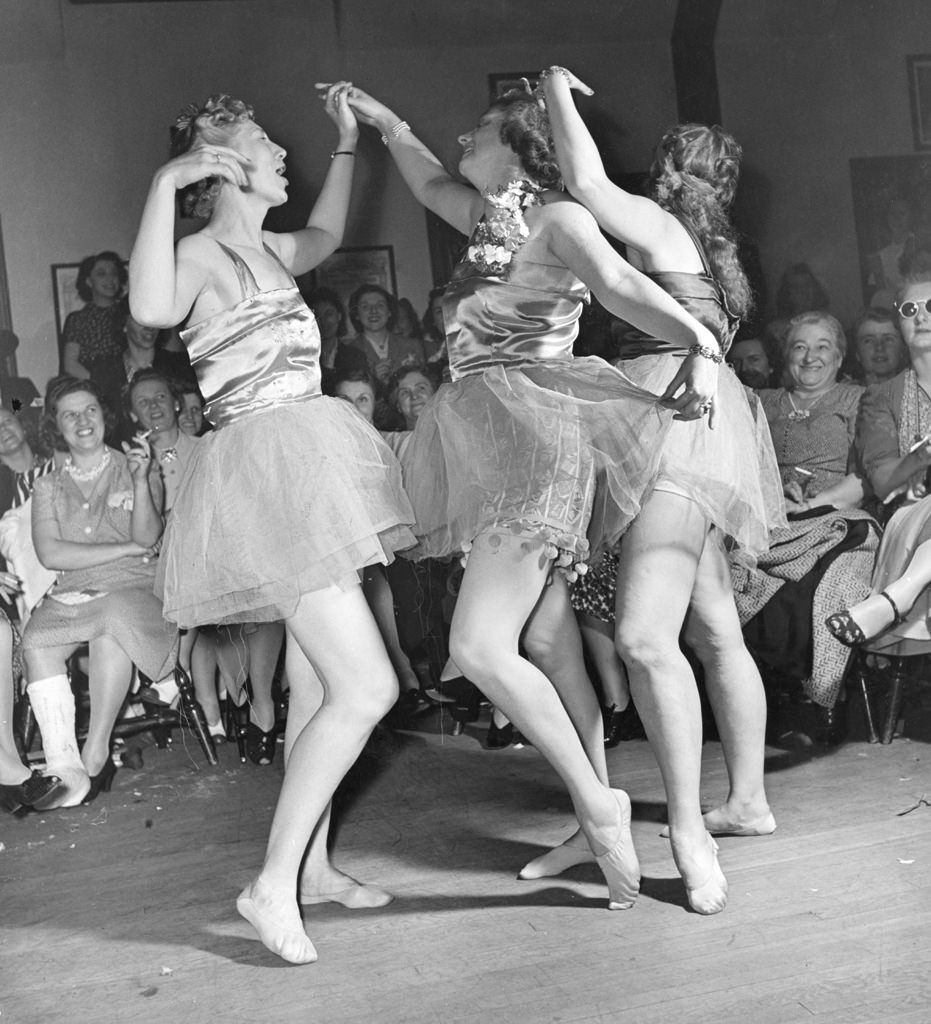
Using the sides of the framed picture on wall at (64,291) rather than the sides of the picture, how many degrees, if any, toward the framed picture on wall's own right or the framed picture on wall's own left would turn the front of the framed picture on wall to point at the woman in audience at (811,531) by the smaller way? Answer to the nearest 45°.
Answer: approximately 45° to the framed picture on wall's own left

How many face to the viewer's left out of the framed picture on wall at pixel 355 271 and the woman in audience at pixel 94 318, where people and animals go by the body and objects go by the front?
0

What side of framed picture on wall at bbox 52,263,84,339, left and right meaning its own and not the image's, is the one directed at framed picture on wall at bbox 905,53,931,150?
left

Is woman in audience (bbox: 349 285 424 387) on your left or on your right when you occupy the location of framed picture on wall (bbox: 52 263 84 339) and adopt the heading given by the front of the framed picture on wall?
on your left

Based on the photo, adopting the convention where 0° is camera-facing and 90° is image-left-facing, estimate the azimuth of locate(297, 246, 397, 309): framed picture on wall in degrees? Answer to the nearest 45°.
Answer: approximately 0°

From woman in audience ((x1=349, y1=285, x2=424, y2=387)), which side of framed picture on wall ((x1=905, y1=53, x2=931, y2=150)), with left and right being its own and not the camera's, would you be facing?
right

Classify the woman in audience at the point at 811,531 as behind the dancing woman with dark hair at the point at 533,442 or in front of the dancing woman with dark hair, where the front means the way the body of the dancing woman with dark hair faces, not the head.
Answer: behind

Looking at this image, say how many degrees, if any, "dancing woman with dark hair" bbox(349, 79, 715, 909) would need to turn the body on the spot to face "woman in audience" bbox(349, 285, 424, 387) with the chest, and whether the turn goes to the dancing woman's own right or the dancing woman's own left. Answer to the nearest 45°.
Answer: approximately 135° to the dancing woman's own right
